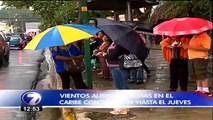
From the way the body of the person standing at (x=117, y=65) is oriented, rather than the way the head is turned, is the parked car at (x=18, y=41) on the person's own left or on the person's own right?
on the person's own right

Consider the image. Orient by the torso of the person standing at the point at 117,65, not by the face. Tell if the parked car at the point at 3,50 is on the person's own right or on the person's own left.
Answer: on the person's own right

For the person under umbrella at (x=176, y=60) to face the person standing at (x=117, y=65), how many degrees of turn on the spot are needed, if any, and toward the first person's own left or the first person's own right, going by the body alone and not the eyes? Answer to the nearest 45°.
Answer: approximately 45° to the first person's own right
